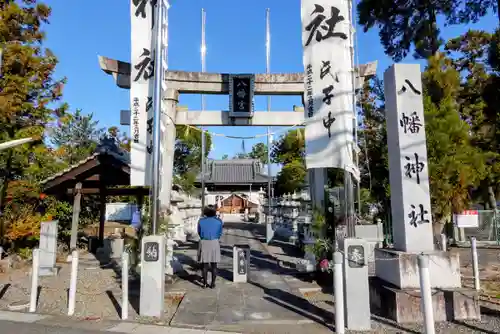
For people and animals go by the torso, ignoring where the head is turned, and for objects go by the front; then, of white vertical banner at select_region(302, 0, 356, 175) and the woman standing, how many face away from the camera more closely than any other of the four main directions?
1

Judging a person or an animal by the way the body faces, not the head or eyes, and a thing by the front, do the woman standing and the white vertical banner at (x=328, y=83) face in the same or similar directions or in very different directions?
very different directions

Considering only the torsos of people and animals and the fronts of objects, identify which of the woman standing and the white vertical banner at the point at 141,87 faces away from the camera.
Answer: the woman standing

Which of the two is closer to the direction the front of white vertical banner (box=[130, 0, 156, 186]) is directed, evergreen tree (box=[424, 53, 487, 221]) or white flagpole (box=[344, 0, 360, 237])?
the white flagpole

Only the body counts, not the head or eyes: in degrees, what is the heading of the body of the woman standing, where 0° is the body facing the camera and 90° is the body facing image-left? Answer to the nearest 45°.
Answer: approximately 180°

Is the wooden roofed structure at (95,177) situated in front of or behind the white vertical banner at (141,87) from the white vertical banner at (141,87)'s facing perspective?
behind

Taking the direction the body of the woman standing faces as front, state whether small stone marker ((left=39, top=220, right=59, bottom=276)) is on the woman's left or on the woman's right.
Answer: on the woman's left

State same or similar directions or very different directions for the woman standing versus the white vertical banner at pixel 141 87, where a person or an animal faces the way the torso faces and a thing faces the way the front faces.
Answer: very different directions

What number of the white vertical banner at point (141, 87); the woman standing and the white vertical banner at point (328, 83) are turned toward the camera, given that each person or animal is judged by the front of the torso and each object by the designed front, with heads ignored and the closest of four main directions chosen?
2
